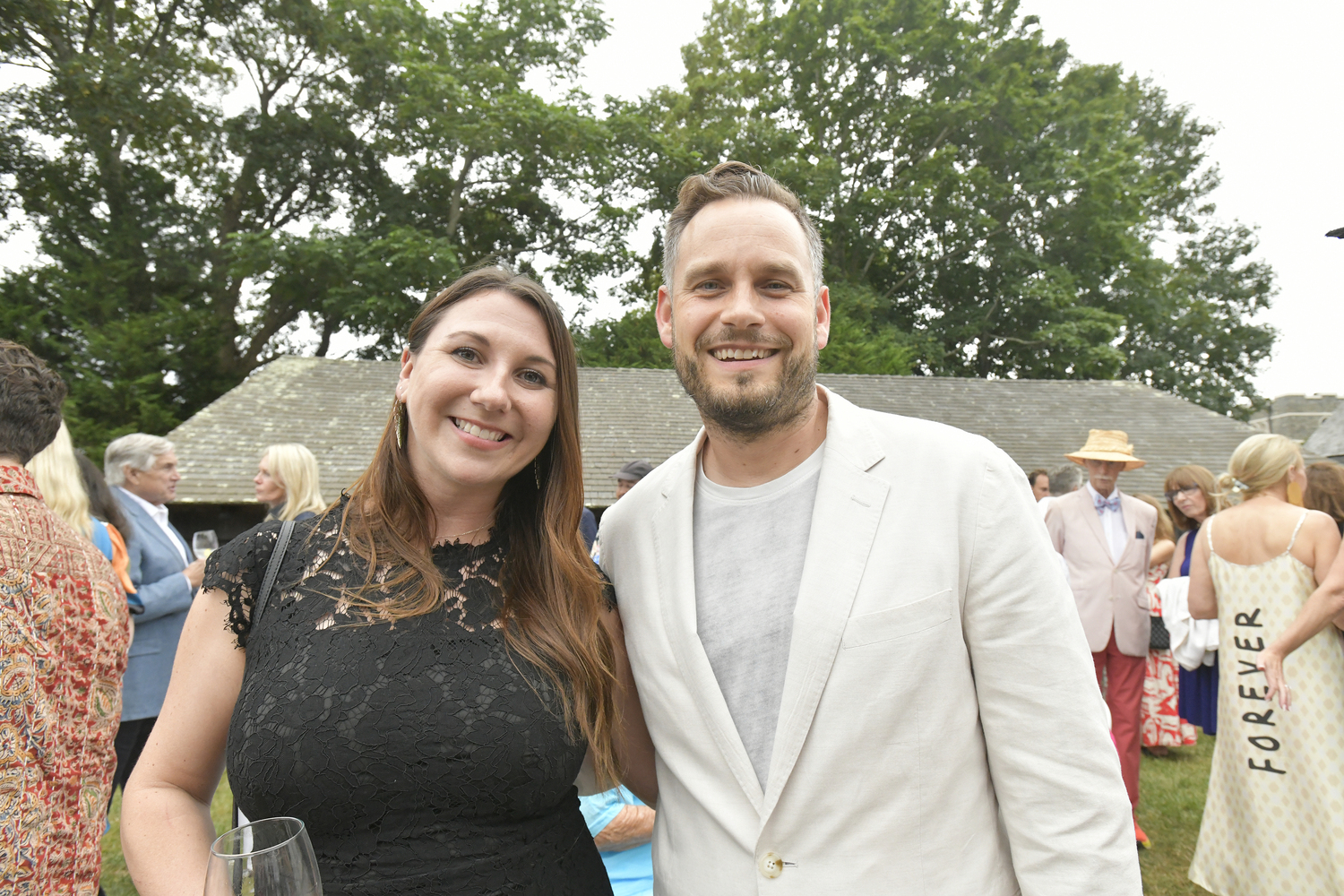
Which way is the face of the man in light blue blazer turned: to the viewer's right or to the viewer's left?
to the viewer's right

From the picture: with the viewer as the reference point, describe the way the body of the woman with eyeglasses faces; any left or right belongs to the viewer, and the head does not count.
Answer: facing the viewer and to the left of the viewer

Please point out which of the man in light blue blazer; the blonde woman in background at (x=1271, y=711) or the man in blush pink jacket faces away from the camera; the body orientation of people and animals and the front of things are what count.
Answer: the blonde woman in background

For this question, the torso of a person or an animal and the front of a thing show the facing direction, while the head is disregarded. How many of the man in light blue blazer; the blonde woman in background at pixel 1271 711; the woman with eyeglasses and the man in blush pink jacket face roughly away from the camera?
1

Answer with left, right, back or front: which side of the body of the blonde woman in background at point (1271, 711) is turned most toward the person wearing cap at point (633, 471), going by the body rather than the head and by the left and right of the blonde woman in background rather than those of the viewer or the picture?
left

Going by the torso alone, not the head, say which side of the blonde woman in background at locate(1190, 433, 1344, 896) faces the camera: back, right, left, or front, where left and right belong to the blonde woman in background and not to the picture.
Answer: back

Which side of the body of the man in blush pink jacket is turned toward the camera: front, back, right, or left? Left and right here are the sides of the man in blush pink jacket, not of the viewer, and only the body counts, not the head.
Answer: front

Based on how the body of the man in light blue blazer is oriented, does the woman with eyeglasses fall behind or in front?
in front

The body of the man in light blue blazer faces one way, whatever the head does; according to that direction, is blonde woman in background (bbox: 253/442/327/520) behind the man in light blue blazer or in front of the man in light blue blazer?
in front

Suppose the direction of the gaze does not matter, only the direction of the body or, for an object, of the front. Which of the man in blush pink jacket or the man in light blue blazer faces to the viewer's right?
the man in light blue blazer

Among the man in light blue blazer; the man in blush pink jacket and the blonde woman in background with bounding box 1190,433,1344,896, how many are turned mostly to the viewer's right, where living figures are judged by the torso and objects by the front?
1

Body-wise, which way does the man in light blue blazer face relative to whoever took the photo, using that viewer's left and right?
facing to the right of the viewer

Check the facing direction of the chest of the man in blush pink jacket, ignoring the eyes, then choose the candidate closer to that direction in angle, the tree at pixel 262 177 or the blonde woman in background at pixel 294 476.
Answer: the blonde woman in background
